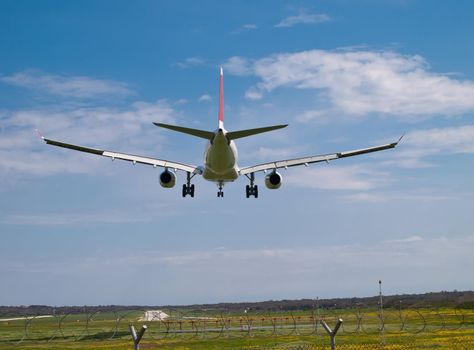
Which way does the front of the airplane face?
away from the camera
